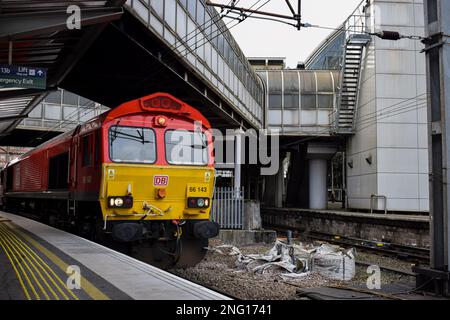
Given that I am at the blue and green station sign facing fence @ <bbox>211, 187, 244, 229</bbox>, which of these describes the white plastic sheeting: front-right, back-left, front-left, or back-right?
front-right

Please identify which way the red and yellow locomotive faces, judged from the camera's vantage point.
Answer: facing the viewer and to the right of the viewer

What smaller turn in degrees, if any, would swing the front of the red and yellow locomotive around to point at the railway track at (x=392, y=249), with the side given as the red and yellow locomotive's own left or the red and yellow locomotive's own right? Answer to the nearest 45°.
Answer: approximately 90° to the red and yellow locomotive's own left

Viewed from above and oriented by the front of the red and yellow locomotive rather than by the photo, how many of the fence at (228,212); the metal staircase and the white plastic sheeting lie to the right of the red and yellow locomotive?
0

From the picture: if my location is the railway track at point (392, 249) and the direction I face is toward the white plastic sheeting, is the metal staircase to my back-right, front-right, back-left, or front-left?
back-right

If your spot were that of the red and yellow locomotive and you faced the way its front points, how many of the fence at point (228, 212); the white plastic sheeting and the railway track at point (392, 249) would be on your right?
0

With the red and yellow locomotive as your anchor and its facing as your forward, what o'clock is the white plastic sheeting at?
The white plastic sheeting is roughly at 10 o'clock from the red and yellow locomotive.

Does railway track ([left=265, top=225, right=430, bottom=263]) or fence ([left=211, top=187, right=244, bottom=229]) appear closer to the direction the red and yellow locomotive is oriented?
the railway track

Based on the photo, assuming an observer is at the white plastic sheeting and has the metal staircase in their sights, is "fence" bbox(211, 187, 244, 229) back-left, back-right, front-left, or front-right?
front-left

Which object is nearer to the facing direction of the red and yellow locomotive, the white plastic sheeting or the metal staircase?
the white plastic sheeting

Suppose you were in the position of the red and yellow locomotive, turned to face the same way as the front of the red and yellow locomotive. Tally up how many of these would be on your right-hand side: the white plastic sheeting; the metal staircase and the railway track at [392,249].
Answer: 0

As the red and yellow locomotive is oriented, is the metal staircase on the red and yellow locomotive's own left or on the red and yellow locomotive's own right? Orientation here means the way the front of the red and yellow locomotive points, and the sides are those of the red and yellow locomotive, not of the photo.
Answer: on the red and yellow locomotive's own left

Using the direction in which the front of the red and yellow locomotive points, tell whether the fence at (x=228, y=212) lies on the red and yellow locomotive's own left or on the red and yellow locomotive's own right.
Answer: on the red and yellow locomotive's own left
